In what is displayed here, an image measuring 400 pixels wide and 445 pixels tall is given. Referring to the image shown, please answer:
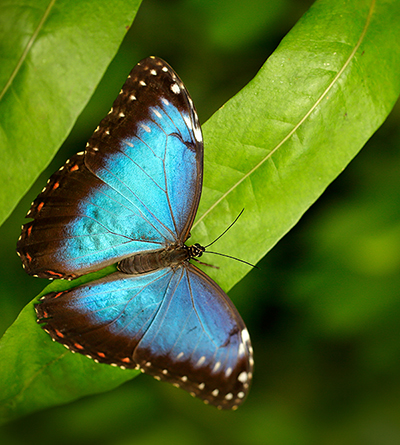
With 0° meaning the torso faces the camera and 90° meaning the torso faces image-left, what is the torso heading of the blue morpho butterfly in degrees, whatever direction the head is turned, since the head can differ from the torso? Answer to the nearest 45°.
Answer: approximately 270°
